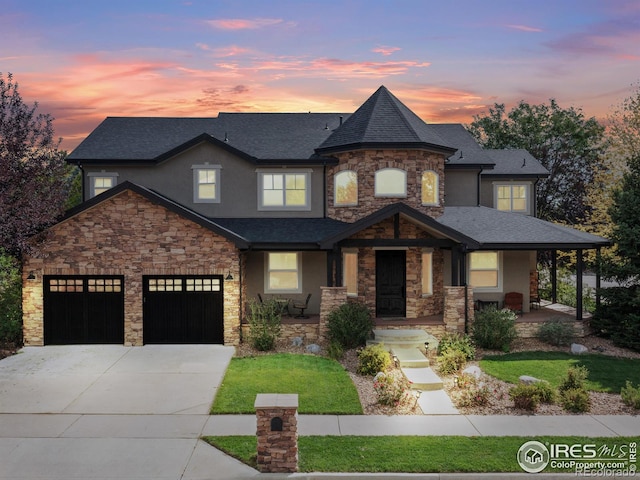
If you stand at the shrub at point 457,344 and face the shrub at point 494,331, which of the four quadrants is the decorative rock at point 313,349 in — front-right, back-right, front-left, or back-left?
back-left

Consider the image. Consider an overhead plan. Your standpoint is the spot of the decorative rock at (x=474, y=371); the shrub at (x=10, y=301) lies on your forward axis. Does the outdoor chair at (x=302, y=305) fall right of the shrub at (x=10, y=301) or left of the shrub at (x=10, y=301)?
right

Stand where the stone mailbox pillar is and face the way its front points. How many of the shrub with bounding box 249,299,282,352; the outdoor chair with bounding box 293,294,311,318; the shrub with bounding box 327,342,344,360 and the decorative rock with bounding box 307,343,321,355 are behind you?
4

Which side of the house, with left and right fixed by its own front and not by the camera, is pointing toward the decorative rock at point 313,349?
front

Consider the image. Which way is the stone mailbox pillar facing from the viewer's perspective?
toward the camera

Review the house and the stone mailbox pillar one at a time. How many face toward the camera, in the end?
2

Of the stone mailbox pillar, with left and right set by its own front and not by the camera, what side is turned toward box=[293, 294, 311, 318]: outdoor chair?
back

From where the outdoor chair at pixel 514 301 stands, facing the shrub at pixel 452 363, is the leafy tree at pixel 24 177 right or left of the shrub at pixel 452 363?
right

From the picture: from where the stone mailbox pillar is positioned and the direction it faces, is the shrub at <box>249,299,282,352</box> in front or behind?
behind

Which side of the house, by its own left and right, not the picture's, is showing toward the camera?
front

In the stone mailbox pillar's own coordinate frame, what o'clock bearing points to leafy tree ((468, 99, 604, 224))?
The leafy tree is roughly at 7 o'clock from the stone mailbox pillar.

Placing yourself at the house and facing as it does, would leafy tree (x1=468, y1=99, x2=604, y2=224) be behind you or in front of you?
behind

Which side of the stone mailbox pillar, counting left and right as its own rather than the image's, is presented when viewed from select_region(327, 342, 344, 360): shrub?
back

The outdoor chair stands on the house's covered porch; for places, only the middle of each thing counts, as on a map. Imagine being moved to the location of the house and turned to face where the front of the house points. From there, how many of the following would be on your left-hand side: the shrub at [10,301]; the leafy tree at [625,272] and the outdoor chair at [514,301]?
2
